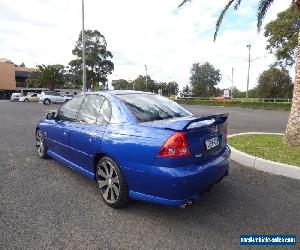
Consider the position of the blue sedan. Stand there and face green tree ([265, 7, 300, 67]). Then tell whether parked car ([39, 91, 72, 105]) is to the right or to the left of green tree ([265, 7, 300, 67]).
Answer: left

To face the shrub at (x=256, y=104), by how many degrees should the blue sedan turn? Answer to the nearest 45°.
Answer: approximately 90° to its right

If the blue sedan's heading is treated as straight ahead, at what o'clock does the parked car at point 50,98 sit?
The parked car is roughly at 1 o'clock from the blue sedan.

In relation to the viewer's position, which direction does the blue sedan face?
facing away from the viewer and to the left of the viewer

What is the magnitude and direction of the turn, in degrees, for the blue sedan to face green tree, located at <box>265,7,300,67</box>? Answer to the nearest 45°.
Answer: approximately 90° to its right

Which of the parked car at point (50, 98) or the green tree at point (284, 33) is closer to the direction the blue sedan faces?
the parked car
